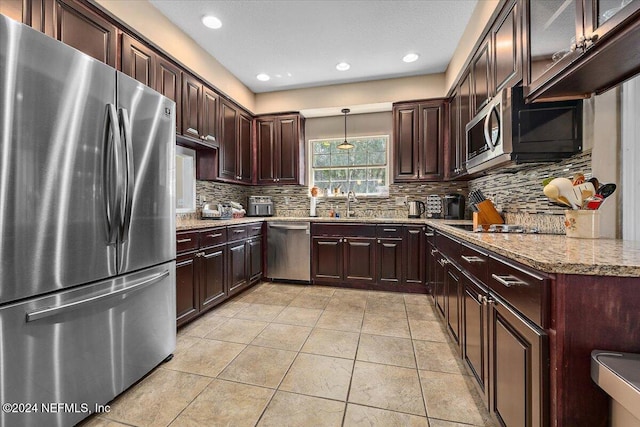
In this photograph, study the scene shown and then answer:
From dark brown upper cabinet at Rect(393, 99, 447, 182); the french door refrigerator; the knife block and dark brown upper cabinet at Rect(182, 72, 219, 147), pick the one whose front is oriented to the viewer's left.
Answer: the knife block

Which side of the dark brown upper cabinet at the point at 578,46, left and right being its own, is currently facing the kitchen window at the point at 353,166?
right

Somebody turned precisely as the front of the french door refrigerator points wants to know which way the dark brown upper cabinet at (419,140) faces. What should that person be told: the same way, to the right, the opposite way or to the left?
to the right

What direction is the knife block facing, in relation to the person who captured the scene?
facing to the left of the viewer

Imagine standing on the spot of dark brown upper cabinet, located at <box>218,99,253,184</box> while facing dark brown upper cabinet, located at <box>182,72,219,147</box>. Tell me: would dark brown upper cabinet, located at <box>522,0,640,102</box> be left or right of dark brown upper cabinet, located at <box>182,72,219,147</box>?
left

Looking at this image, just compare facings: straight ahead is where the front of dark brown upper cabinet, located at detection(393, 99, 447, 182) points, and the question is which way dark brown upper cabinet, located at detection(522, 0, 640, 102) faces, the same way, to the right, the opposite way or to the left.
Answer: to the right

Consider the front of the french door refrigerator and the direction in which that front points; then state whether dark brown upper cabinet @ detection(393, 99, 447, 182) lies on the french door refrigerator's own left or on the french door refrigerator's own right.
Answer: on the french door refrigerator's own left

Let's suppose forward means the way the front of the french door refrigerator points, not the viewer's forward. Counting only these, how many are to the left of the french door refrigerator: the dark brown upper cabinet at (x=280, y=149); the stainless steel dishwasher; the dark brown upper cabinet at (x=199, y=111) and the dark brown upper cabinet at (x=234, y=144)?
4

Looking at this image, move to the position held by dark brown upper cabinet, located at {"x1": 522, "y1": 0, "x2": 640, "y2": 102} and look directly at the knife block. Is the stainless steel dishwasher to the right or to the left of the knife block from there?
left

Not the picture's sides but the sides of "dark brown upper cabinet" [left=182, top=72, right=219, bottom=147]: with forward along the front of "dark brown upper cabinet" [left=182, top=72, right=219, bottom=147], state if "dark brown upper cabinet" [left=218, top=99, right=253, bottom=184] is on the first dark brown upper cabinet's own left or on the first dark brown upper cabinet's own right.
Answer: on the first dark brown upper cabinet's own left
